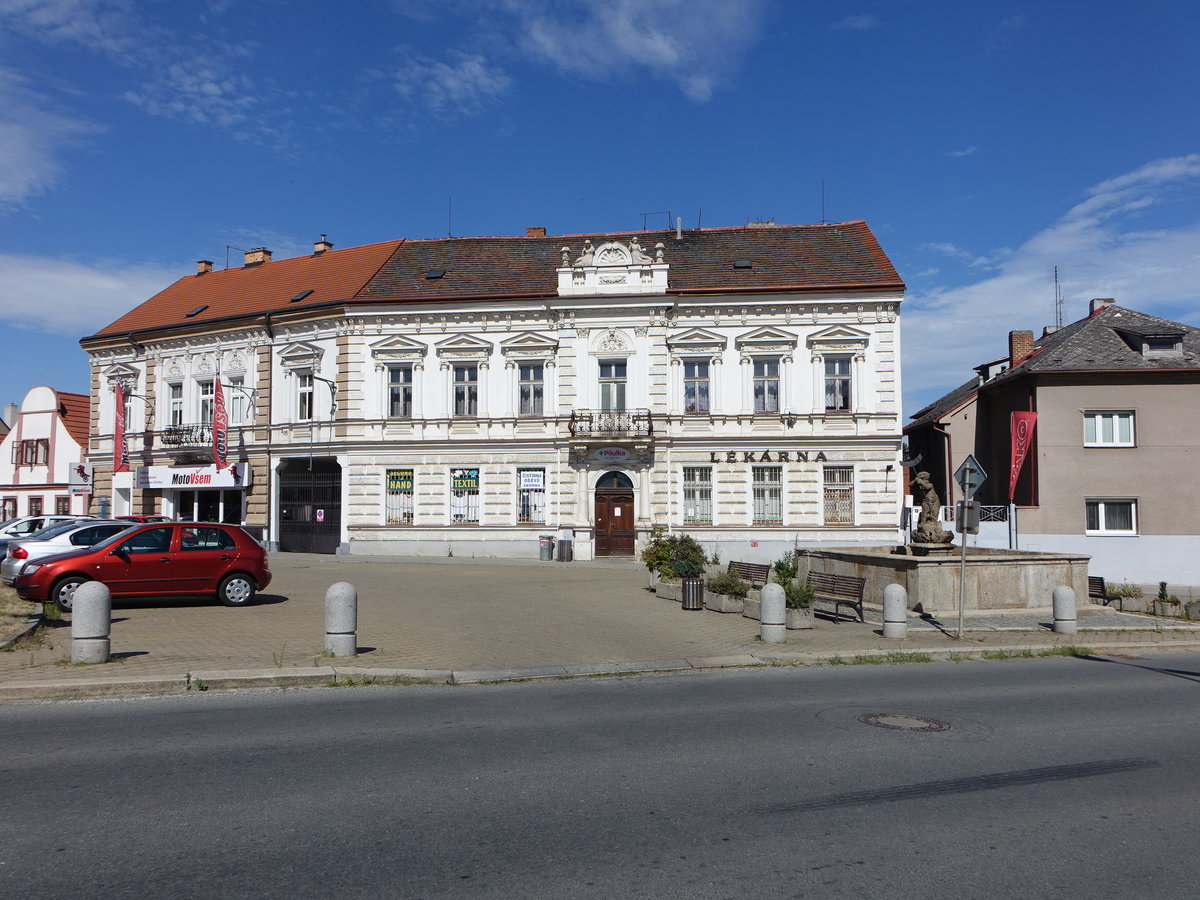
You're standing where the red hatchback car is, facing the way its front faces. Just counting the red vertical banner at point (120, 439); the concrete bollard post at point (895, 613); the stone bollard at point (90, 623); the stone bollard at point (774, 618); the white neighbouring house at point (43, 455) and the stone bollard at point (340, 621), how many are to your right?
2

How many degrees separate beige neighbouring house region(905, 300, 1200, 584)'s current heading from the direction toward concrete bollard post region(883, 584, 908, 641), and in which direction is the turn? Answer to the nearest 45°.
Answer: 0° — it already faces it

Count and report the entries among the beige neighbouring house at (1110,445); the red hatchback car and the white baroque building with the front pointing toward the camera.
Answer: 2

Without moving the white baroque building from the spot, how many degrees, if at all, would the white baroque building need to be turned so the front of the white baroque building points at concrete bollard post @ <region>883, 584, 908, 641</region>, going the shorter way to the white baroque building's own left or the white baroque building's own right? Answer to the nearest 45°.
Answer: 0° — it already faces it

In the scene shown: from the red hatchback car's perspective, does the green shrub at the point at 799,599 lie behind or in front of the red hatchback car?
behind

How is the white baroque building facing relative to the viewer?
toward the camera

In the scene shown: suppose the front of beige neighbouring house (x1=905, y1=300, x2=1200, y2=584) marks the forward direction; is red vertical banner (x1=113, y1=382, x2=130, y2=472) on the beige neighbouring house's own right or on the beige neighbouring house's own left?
on the beige neighbouring house's own right

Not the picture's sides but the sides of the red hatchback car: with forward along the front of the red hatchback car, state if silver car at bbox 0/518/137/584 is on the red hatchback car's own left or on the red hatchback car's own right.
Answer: on the red hatchback car's own right

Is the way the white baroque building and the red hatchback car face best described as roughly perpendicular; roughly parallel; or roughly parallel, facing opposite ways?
roughly perpendicular

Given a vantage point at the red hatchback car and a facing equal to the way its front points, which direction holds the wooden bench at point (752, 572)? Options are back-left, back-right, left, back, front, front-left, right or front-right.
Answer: back

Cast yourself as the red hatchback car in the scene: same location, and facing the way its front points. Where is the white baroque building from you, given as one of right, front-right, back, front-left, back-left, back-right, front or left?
back-right

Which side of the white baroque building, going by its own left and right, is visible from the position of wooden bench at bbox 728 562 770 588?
front
